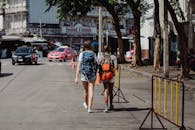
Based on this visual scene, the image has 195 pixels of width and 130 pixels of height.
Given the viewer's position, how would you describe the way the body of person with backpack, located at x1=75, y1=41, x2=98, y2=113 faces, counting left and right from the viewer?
facing away from the viewer

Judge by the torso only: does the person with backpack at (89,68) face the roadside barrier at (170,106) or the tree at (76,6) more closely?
the tree

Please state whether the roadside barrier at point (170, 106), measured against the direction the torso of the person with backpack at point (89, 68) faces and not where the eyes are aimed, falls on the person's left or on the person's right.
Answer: on the person's right

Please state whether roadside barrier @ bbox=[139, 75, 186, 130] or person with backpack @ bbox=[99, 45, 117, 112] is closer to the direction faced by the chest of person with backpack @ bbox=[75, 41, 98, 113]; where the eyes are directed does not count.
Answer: the person with backpack

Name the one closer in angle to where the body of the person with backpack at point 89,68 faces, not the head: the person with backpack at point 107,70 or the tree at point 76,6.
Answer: the tree

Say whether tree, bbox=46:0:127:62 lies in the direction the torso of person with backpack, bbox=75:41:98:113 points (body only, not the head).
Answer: yes

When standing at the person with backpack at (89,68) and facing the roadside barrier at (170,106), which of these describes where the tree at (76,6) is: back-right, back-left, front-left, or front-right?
back-left

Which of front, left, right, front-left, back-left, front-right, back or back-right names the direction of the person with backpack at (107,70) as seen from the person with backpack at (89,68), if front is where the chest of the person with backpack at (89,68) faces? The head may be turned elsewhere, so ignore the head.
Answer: front-right

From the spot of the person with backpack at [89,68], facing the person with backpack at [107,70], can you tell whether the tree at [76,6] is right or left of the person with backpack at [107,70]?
left
